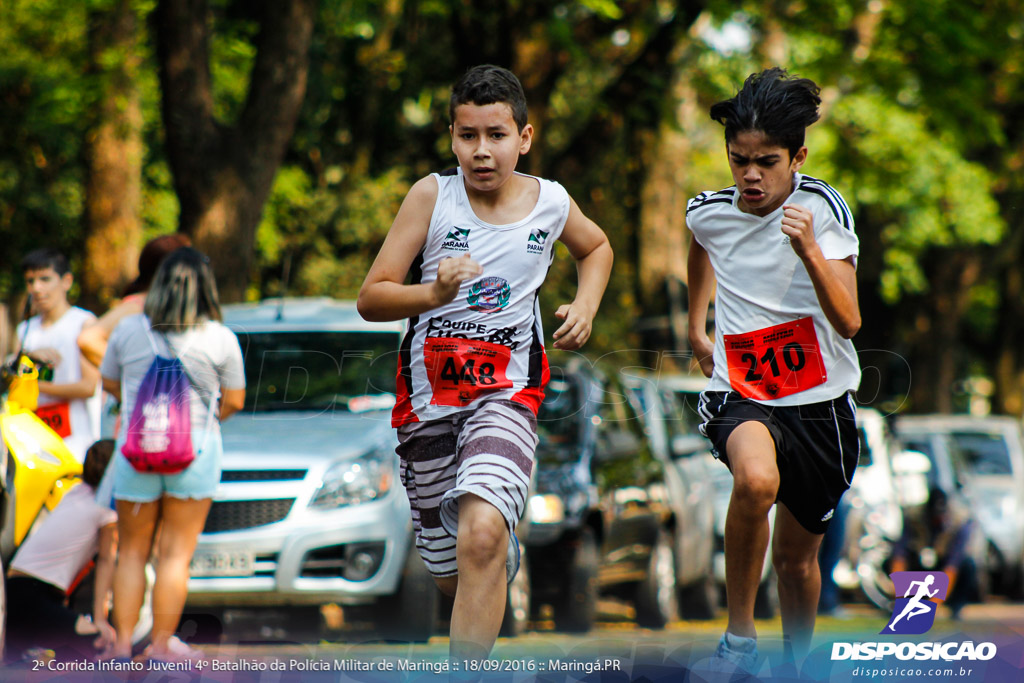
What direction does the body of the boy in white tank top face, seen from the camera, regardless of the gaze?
toward the camera

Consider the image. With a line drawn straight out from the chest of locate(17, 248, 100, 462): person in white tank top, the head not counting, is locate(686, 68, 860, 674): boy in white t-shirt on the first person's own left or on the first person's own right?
on the first person's own left

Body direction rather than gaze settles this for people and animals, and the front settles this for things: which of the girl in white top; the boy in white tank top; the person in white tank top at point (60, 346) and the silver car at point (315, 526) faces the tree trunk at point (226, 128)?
the girl in white top

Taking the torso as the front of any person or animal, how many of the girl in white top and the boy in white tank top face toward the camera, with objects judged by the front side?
1

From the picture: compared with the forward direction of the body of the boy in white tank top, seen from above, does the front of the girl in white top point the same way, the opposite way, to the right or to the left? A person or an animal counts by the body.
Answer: the opposite way

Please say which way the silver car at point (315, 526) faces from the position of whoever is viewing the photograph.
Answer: facing the viewer and to the left of the viewer

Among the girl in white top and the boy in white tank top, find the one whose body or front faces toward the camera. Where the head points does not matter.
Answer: the boy in white tank top

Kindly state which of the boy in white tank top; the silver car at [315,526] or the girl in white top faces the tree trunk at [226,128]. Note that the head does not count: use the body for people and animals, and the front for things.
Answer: the girl in white top

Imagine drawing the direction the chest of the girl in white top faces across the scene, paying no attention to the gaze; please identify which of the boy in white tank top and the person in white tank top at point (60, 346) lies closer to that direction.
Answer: the person in white tank top

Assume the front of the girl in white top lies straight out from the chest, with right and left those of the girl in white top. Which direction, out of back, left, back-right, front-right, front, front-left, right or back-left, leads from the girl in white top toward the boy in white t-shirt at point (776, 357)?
back-right

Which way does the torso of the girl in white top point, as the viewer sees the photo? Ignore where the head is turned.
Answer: away from the camera

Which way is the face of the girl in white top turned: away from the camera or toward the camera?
away from the camera

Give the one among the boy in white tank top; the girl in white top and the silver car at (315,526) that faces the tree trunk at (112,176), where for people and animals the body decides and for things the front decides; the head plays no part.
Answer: the girl in white top

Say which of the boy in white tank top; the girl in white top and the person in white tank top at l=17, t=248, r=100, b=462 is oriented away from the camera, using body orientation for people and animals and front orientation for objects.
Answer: the girl in white top

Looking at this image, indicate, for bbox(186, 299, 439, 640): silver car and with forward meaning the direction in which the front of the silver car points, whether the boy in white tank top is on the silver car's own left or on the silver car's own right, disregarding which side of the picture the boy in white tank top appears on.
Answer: on the silver car's own left

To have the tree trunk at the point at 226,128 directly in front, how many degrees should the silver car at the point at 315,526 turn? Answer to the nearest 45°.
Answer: approximately 135° to its right
